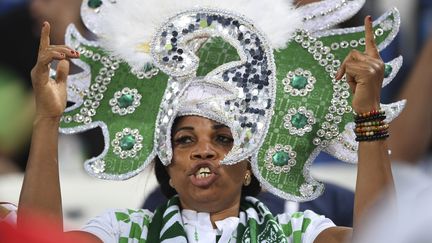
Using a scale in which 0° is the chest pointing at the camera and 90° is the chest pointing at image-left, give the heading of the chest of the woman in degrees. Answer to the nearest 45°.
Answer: approximately 0°
